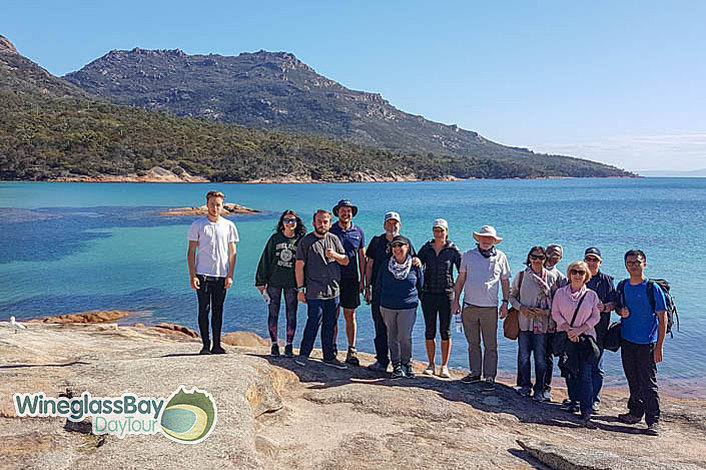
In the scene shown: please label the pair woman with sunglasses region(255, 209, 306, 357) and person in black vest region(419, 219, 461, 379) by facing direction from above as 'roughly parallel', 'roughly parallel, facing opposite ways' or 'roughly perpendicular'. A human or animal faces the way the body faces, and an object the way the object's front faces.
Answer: roughly parallel

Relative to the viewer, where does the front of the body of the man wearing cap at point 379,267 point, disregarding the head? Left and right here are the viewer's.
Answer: facing the viewer

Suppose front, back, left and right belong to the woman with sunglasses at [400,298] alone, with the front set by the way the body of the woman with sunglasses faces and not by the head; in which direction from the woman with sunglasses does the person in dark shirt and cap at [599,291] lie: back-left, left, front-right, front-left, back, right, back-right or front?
left

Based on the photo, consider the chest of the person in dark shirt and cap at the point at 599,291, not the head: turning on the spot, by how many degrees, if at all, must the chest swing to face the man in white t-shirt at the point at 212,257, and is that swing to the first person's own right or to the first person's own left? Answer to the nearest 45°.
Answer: approximately 45° to the first person's own right

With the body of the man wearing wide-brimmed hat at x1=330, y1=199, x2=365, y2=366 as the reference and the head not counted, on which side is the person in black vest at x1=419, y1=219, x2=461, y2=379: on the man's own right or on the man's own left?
on the man's own left

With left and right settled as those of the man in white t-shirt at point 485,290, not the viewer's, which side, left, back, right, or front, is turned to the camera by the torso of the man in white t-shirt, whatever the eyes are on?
front

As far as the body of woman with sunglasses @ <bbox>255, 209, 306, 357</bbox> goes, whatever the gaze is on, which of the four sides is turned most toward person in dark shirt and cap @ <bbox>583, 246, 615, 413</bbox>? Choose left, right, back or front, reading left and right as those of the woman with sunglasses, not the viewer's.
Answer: left

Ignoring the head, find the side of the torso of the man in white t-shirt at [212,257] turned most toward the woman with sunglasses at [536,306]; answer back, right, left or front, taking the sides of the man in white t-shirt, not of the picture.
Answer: left

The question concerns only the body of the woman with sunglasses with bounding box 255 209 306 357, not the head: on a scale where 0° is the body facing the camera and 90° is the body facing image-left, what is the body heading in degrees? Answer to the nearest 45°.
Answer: approximately 0°
